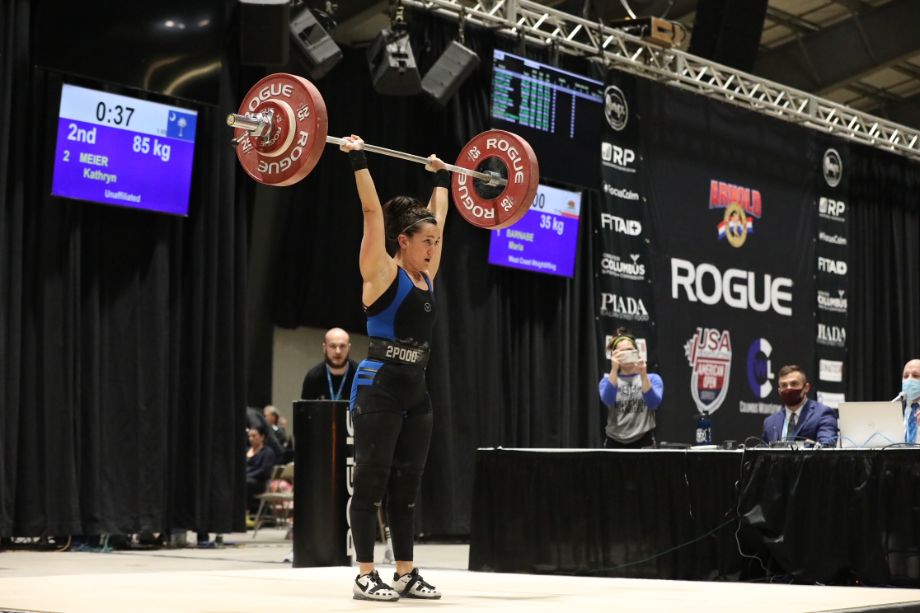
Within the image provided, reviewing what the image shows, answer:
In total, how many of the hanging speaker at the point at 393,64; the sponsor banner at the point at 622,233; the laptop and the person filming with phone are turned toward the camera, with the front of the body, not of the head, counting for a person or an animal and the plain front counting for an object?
3

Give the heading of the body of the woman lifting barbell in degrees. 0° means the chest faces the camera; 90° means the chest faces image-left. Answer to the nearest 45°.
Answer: approximately 315°

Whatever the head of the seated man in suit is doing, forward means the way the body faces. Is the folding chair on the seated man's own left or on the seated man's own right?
on the seated man's own right

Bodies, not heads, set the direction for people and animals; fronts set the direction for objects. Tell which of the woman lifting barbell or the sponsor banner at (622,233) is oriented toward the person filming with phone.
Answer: the sponsor banner

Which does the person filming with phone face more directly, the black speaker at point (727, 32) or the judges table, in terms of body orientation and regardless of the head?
the judges table

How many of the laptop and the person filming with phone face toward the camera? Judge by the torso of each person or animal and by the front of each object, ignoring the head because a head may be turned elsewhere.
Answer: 1

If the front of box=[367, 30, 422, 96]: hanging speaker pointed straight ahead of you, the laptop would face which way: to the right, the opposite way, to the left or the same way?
the opposite way

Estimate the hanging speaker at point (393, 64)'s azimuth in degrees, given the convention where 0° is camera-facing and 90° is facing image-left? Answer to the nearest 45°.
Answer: approximately 0°

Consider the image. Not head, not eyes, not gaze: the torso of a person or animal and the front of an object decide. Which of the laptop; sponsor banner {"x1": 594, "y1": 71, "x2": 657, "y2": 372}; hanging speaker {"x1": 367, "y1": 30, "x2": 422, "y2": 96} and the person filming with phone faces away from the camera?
the laptop

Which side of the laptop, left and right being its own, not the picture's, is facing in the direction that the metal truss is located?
front

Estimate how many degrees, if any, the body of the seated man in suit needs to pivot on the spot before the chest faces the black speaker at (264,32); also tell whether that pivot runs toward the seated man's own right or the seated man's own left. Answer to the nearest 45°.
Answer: approximately 45° to the seated man's own right
